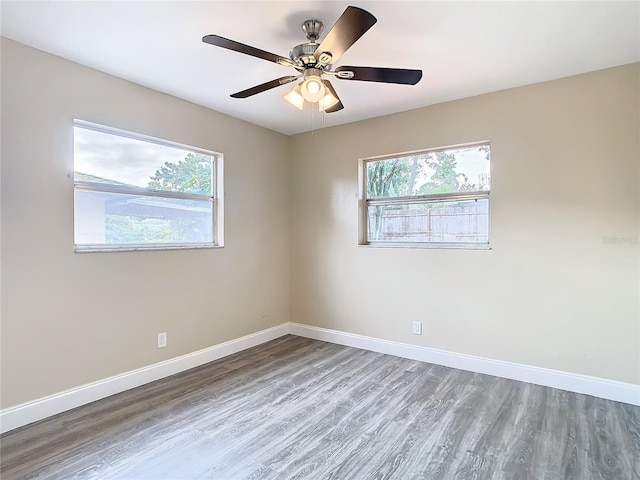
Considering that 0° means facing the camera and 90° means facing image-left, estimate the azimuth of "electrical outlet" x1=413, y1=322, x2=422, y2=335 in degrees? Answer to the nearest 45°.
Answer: approximately 0°

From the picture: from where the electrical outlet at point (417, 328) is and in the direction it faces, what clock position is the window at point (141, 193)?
The window is roughly at 2 o'clock from the electrical outlet.
